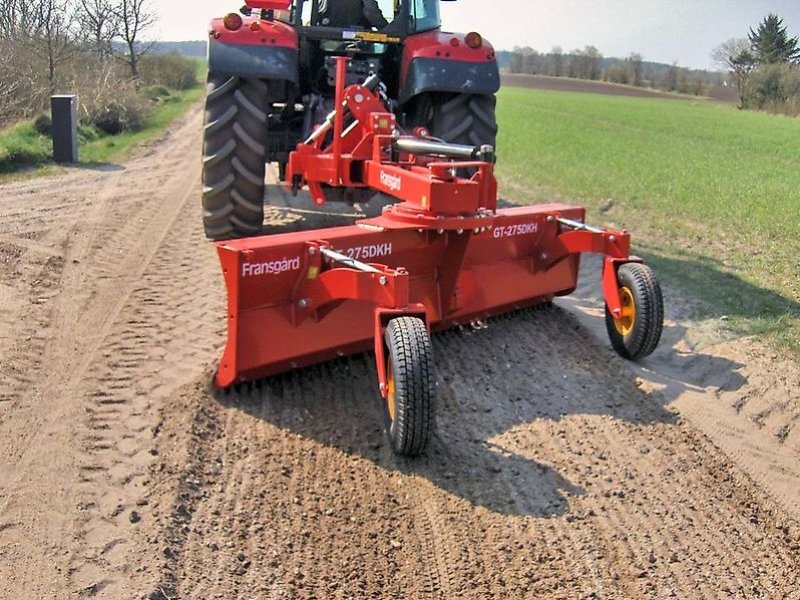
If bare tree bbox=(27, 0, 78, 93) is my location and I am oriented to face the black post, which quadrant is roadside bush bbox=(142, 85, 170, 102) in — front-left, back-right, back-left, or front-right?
back-left

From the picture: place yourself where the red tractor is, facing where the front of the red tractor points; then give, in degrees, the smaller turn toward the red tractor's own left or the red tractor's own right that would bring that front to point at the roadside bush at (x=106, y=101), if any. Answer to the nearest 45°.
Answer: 0° — it already faces it

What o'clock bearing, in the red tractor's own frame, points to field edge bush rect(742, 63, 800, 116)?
The field edge bush is roughly at 1 o'clock from the red tractor.

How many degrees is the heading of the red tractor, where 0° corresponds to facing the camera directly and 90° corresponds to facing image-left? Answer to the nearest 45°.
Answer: approximately 180°

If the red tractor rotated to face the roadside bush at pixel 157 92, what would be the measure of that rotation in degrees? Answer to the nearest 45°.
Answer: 0° — it already faces it
